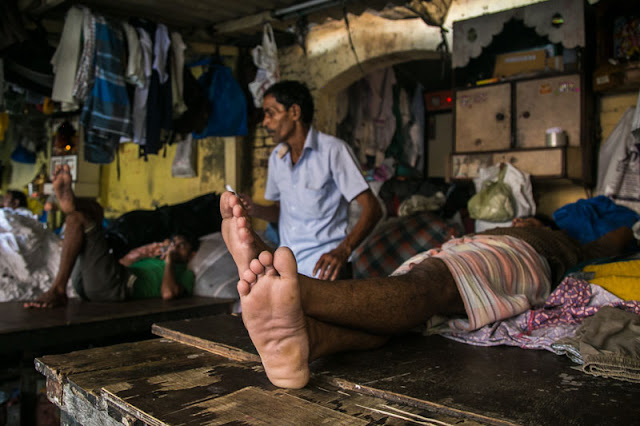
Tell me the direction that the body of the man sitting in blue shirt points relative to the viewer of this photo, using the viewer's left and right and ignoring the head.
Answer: facing the viewer and to the left of the viewer

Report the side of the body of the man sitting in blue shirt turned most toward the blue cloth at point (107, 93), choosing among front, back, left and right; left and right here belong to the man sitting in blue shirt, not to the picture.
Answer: right

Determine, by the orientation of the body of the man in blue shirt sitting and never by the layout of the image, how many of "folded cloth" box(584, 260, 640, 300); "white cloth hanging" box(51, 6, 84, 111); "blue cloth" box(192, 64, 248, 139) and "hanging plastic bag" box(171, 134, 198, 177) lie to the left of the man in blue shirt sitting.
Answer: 1

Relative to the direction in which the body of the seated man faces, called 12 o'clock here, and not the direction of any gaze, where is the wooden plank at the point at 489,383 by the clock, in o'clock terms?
The wooden plank is roughly at 10 o'clock from the seated man.

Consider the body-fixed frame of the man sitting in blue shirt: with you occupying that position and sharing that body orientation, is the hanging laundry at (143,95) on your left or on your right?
on your right

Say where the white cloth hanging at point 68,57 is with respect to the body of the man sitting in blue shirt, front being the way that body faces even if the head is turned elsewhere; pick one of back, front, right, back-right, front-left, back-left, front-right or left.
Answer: right

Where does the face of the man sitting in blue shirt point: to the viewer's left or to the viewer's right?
to the viewer's left

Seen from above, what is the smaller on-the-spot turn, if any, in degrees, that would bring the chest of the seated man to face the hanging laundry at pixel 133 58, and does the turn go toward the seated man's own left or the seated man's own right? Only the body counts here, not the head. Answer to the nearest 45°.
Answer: approximately 90° to the seated man's own right

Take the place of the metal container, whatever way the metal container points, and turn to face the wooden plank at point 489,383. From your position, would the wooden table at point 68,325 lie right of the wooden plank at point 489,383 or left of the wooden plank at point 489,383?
right

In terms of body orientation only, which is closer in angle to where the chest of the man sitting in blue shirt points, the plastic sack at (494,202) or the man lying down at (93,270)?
the man lying down

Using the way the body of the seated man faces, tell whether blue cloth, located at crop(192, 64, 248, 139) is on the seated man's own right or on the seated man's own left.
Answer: on the seated man's own right

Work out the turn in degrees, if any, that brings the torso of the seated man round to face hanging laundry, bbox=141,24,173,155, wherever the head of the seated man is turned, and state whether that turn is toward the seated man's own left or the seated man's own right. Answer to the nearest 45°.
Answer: approximately 90° to the seated man's own right

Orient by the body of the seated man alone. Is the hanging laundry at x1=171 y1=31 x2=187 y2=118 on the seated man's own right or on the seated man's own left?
on the seated man's own right

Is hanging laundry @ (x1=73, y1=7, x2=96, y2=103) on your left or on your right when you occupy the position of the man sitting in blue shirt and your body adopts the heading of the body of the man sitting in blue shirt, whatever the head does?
on your right
